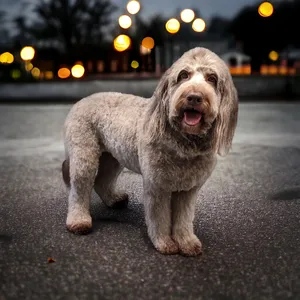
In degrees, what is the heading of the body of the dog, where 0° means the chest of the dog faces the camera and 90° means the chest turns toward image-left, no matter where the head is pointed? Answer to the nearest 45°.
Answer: approximately 315°

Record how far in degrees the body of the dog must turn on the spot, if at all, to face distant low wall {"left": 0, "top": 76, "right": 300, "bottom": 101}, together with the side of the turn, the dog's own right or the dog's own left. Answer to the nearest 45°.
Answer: approximately 135° to the dog's own left
